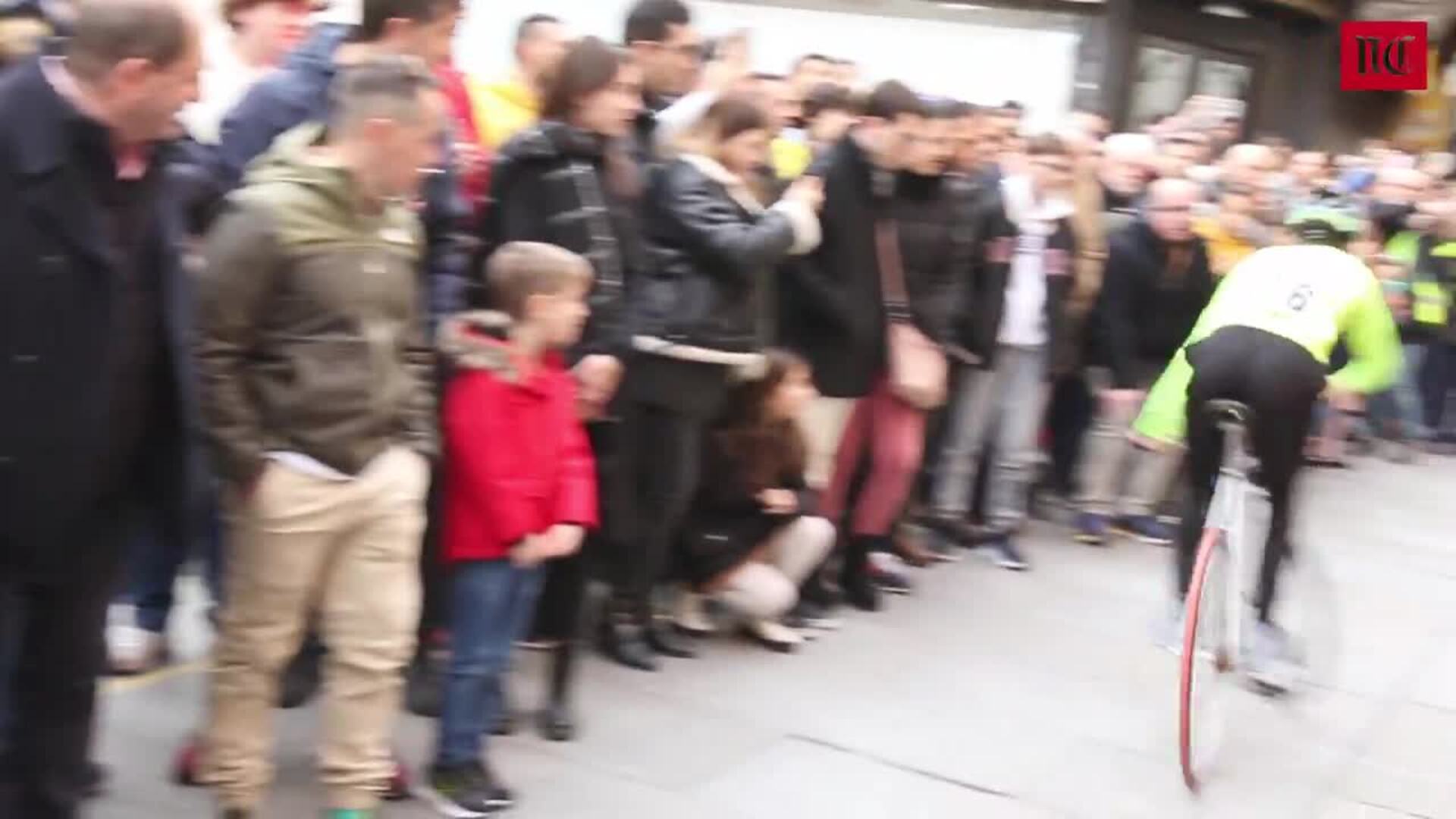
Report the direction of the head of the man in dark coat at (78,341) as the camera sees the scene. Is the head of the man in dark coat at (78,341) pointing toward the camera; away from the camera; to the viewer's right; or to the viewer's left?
to the viewer's right

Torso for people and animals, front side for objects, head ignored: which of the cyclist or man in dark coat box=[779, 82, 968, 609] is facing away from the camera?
the cyclist

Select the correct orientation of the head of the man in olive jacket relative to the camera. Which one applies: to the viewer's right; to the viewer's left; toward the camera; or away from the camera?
to the viewer's right

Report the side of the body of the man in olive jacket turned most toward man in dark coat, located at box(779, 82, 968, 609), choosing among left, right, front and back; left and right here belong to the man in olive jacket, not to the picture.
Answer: left

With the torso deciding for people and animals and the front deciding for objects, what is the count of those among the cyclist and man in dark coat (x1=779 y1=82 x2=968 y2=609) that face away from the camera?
1

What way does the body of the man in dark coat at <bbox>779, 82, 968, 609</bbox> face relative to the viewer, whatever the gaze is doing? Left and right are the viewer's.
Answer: facing to the right of the viewer

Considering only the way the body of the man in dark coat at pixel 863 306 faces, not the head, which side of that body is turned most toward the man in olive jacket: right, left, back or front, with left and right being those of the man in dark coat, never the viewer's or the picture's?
right

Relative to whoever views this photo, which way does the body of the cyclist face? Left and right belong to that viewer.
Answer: facing away from the viewer

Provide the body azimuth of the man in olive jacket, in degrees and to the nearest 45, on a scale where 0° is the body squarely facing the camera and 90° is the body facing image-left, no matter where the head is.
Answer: approximately 315°

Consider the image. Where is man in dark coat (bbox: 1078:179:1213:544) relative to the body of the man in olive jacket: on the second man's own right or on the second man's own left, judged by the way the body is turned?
on the second man's own left
